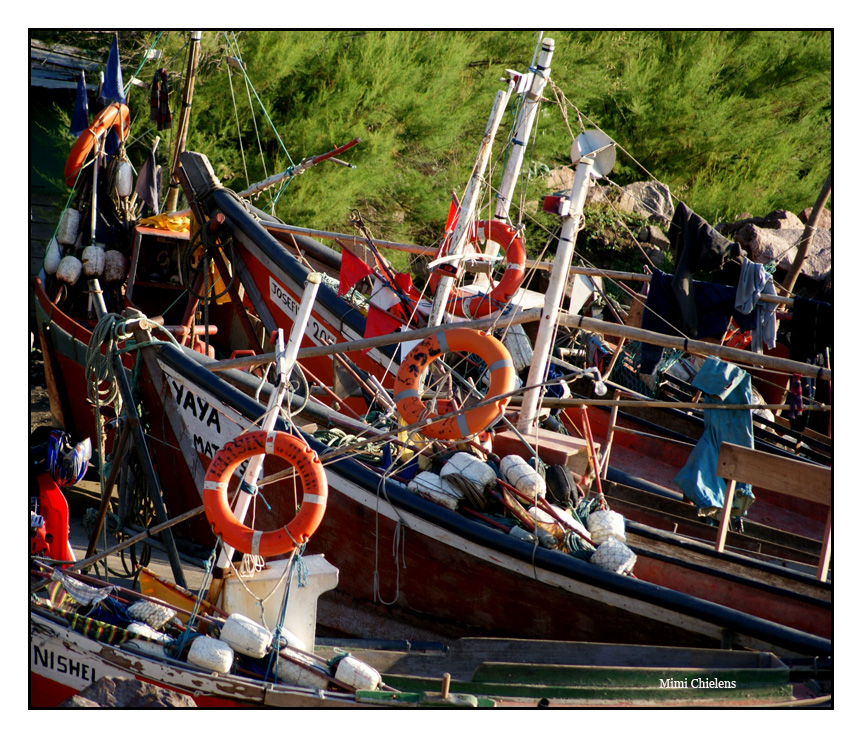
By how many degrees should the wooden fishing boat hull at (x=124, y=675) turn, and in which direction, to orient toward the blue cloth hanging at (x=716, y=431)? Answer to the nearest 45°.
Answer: approximately 180°

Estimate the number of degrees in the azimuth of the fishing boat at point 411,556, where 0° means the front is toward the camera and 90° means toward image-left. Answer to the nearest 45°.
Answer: approximately 90°

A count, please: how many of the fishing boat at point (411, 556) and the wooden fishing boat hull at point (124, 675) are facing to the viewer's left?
2

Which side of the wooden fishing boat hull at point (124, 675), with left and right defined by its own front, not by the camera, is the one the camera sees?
left

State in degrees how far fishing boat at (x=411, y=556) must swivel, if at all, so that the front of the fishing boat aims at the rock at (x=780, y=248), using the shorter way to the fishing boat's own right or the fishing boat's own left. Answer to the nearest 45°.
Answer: approximately 135° to the fishing boat's own right

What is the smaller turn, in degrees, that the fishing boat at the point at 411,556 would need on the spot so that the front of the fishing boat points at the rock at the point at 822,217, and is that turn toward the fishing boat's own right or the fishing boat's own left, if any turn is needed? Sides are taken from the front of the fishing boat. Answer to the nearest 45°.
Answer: approximately 135° to the fishing boat's own right
